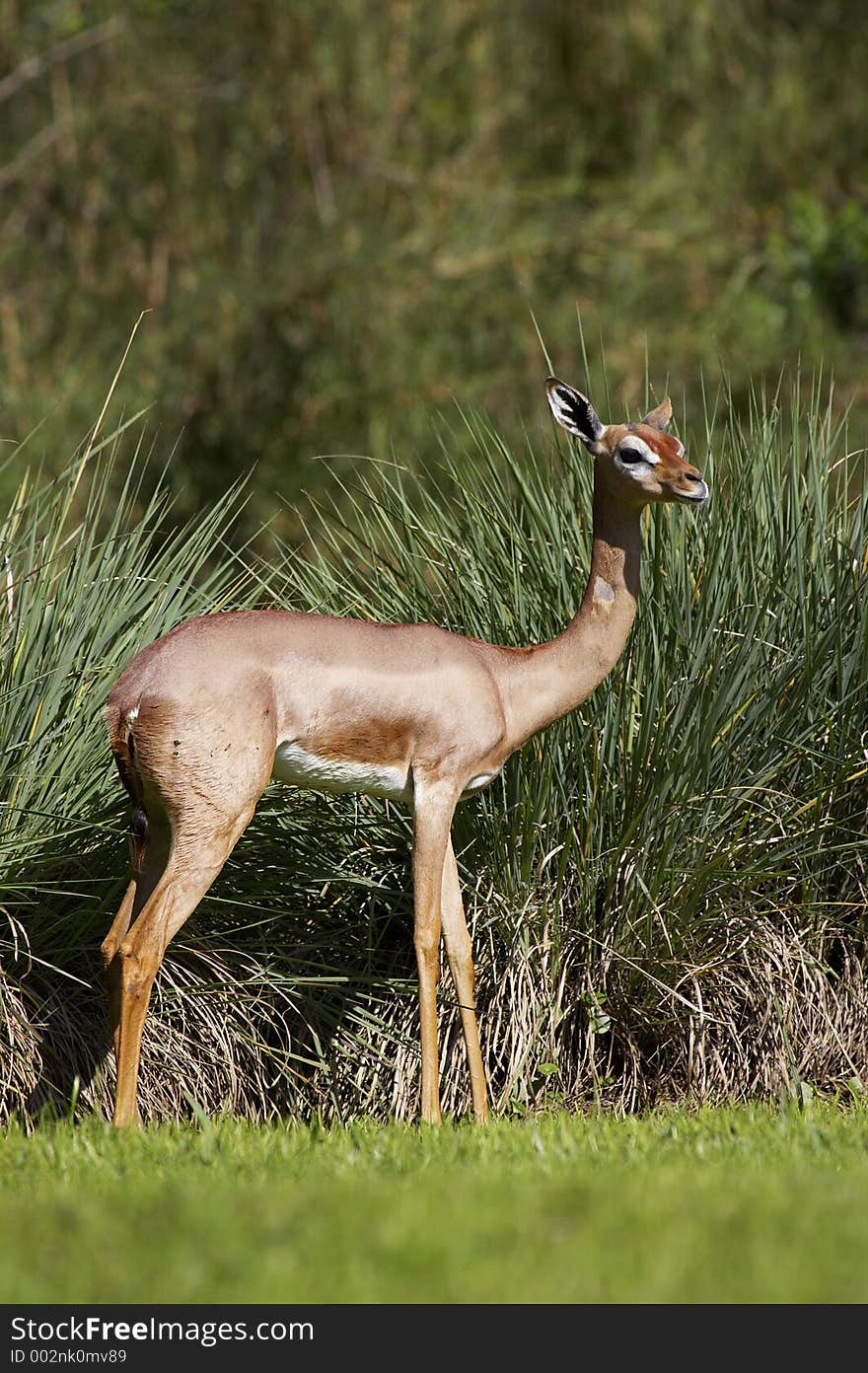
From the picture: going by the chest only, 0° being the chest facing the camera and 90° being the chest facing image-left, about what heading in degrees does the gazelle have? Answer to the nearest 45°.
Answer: approximately 270°
